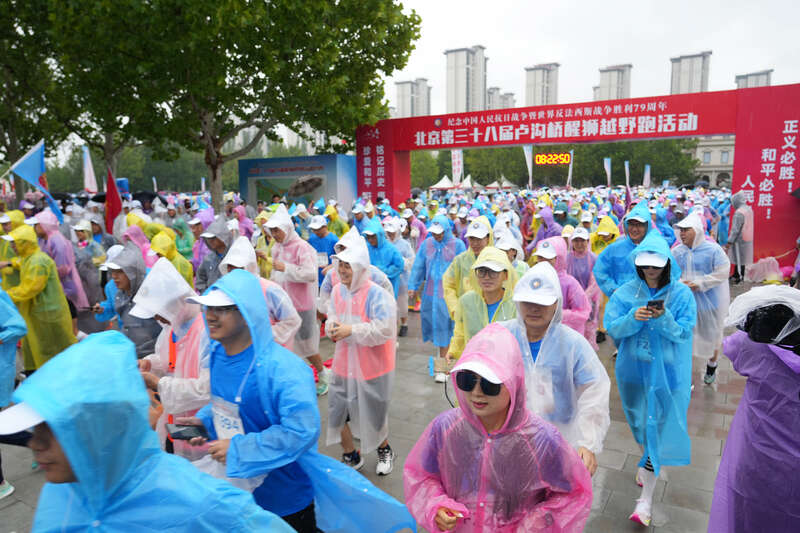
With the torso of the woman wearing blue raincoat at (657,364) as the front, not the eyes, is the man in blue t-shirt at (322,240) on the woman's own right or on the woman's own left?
on the woman's own right

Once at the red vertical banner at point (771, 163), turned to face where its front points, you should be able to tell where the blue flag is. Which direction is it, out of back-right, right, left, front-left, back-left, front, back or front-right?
front-right

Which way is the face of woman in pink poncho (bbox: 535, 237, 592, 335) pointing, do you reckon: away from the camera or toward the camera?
toward the camera

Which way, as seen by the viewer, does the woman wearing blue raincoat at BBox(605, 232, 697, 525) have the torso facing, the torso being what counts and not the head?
toward the camera

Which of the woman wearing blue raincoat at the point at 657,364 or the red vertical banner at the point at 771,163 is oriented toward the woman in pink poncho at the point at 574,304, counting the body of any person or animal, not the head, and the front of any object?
the red vertical banner

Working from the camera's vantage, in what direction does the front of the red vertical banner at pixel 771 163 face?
facing the viewer

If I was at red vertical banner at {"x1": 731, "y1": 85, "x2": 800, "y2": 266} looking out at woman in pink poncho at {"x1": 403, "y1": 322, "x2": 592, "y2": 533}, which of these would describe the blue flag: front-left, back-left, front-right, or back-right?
front-right

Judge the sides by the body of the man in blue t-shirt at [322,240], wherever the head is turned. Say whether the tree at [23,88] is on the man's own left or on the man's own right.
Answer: on the man's own right

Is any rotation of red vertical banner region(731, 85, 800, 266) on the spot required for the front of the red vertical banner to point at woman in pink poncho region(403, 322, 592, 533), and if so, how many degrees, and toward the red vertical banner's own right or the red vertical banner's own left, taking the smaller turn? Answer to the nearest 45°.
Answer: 0° — it already faces them

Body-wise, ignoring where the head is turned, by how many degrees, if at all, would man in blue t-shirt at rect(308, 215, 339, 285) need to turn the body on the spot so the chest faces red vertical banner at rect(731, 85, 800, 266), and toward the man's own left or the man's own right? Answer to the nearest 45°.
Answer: approximately 135° to the man's own left

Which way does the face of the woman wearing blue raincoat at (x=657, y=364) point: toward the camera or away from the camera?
toward the camera

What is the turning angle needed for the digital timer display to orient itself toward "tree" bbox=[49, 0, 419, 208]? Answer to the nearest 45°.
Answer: approximately 45° to its right

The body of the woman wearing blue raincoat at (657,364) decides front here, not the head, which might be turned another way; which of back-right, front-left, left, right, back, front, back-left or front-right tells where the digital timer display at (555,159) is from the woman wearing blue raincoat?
back

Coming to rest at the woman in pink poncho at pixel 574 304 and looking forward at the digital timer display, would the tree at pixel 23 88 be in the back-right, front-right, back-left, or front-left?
front-left
